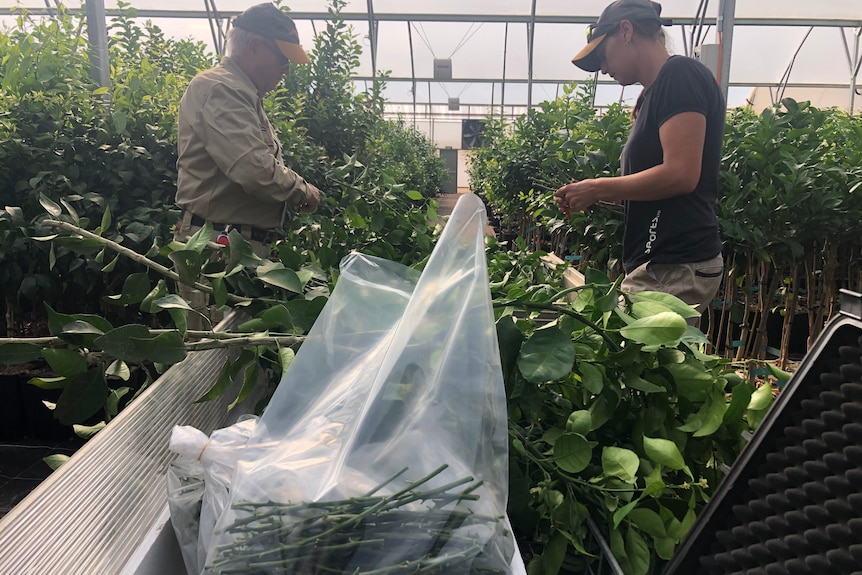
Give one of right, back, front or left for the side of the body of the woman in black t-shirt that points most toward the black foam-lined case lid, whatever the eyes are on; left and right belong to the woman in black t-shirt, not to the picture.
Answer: left

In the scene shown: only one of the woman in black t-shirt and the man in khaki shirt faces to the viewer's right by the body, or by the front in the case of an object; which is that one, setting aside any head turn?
the man in khaki shirt

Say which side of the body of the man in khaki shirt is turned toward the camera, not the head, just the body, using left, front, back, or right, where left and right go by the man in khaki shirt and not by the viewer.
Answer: right

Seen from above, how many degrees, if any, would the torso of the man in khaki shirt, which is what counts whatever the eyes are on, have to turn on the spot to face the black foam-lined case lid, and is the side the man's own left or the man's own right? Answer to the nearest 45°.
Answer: approximately 90° to the man's own right

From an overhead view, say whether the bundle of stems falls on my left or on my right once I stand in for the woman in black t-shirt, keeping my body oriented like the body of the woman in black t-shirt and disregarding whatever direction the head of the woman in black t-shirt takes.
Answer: on my left

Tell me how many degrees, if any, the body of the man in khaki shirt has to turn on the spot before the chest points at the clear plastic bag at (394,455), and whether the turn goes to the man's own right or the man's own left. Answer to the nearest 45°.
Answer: approximately 90° to the man's own right

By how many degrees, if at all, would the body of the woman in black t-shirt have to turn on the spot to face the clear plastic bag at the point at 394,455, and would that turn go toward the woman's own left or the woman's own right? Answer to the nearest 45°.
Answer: approximately 90° to the woman's own left

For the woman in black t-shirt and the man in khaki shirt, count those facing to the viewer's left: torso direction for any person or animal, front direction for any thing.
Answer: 1

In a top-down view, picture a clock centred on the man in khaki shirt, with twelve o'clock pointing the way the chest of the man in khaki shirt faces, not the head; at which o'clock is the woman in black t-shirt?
The woman in black t-shirt is roughly at 1 o'clock from the man in khaki shirt.

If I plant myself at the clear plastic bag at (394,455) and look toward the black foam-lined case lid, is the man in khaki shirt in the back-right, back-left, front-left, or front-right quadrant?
back-left

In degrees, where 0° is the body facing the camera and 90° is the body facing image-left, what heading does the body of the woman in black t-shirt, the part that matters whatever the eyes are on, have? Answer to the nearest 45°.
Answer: approximately 90°

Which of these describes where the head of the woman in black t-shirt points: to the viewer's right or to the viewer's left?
to the viewer's left

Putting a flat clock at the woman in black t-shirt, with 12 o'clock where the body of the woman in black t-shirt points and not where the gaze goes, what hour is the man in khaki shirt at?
The man in khaki shirt is roughly at 12 o'clock from the woman in black t-shirt.
